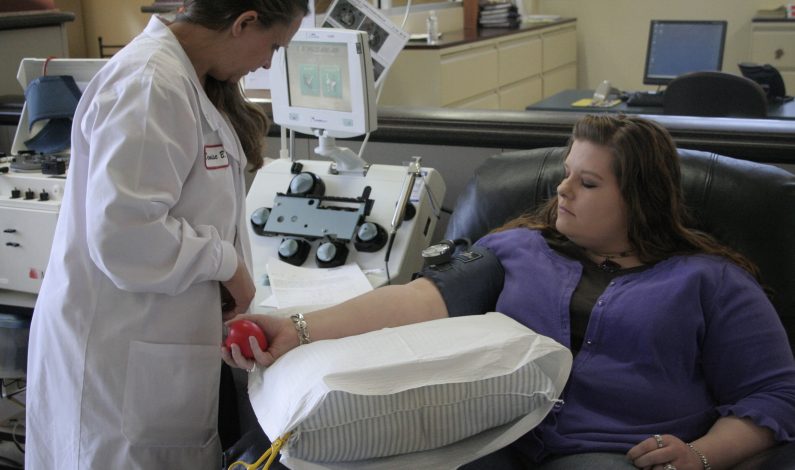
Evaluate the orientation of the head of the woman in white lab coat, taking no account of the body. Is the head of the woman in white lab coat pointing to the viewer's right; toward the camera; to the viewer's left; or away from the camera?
to the viewer's right

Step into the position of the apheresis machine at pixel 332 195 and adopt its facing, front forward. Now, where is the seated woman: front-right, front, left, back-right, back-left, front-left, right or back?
left

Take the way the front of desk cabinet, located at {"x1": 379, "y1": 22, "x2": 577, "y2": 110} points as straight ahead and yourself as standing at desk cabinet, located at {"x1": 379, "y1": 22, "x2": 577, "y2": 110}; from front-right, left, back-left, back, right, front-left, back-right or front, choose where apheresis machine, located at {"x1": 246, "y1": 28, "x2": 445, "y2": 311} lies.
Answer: front-right

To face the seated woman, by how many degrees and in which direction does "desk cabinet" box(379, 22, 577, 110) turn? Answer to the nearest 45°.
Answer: approximately 45° to its right

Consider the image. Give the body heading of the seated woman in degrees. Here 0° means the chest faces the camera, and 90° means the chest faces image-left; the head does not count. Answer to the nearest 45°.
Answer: approximately 45°

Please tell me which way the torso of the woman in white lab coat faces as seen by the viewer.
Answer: to the viewer's right

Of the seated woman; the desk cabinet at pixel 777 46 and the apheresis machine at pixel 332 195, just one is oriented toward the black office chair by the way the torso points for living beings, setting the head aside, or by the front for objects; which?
the desk cabinet

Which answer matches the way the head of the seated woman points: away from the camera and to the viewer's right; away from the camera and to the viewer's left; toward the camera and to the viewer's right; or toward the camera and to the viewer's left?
toward the camera and to the viewer's left

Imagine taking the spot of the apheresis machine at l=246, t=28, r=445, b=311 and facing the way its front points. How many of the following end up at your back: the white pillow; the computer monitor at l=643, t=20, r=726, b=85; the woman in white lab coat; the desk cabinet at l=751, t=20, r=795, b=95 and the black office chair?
3
